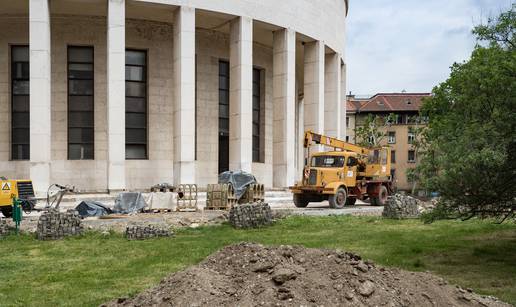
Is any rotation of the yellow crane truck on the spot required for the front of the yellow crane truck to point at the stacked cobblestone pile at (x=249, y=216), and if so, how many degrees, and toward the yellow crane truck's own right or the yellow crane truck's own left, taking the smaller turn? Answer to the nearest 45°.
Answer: approximately 45° to the yellow crane truck's own left

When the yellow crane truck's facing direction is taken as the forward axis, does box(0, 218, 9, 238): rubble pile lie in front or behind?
in front

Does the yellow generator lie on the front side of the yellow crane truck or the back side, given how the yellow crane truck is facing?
on the front side

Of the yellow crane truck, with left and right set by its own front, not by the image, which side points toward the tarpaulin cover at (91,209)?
front

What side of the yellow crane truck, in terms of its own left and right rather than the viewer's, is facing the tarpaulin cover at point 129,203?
front

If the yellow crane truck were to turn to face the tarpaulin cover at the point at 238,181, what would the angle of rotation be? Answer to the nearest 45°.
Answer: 0° — it already faces it

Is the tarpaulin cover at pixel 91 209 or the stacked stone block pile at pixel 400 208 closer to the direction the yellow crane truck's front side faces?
the tarpaulin cover

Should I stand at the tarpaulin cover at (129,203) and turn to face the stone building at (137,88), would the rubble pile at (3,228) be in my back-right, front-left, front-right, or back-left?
back-left

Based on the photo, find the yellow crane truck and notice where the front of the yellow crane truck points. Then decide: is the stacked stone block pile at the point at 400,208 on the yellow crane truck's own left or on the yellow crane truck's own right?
on the yellow crane truck's own left

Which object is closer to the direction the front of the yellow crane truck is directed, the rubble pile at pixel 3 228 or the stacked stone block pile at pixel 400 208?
the rubble pile

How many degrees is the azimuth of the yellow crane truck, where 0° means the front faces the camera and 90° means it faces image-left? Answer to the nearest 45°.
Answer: approximately 45°
